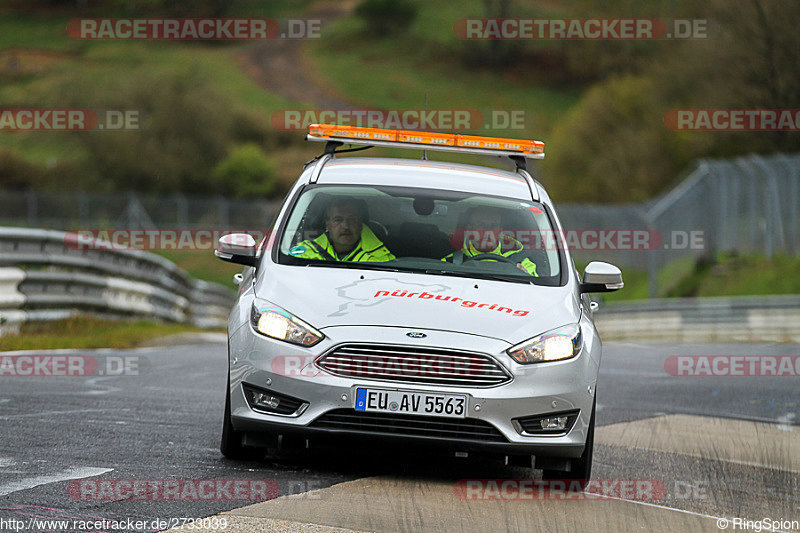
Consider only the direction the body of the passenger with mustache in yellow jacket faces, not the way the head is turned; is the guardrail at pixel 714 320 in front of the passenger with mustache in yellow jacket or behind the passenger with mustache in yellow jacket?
behind

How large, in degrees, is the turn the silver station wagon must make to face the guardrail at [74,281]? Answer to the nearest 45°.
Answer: approximately 135° to its right

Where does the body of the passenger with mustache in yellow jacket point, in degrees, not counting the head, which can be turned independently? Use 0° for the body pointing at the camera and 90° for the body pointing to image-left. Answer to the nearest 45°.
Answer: approximately 0°

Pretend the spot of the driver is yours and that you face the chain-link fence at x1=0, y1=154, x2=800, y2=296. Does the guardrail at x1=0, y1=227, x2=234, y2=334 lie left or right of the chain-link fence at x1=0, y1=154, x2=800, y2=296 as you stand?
left

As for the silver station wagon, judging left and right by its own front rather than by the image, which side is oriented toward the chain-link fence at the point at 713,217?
back
